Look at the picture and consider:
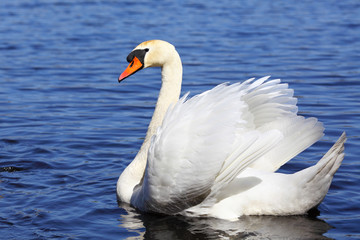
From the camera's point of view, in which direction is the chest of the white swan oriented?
to the viewer's left
